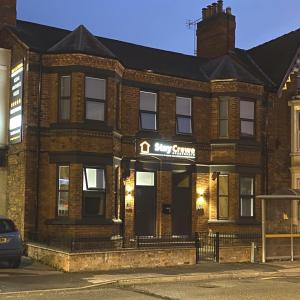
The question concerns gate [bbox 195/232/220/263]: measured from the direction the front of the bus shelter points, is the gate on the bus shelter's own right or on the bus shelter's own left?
on the bus shelter's own right

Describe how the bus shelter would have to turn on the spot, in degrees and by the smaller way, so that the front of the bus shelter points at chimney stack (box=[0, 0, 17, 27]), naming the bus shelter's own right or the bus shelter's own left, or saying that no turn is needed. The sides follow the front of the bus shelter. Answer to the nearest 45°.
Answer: approximately 90° to the bus shelter's own right

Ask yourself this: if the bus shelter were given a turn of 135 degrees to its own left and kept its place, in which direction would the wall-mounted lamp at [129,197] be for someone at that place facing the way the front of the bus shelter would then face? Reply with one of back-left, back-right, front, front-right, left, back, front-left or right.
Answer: back-left

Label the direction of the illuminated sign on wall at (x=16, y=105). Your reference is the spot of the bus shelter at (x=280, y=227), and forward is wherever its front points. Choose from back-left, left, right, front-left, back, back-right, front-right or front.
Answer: right

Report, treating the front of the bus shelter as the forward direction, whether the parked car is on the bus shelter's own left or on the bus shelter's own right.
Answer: on the bus shelter's own right

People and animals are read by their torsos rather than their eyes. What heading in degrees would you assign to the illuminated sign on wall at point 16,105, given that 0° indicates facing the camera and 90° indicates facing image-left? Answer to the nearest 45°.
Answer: approximately 45°

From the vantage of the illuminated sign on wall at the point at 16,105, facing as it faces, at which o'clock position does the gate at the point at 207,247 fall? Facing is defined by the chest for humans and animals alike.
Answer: The gate is roughly at 8 o'clock from the illuminated sign on wall.

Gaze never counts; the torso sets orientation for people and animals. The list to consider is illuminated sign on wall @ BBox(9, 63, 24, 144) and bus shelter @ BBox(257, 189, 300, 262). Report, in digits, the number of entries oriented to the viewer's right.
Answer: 0

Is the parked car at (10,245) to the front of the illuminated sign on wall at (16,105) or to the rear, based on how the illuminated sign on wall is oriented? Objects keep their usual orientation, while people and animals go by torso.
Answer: to the front
